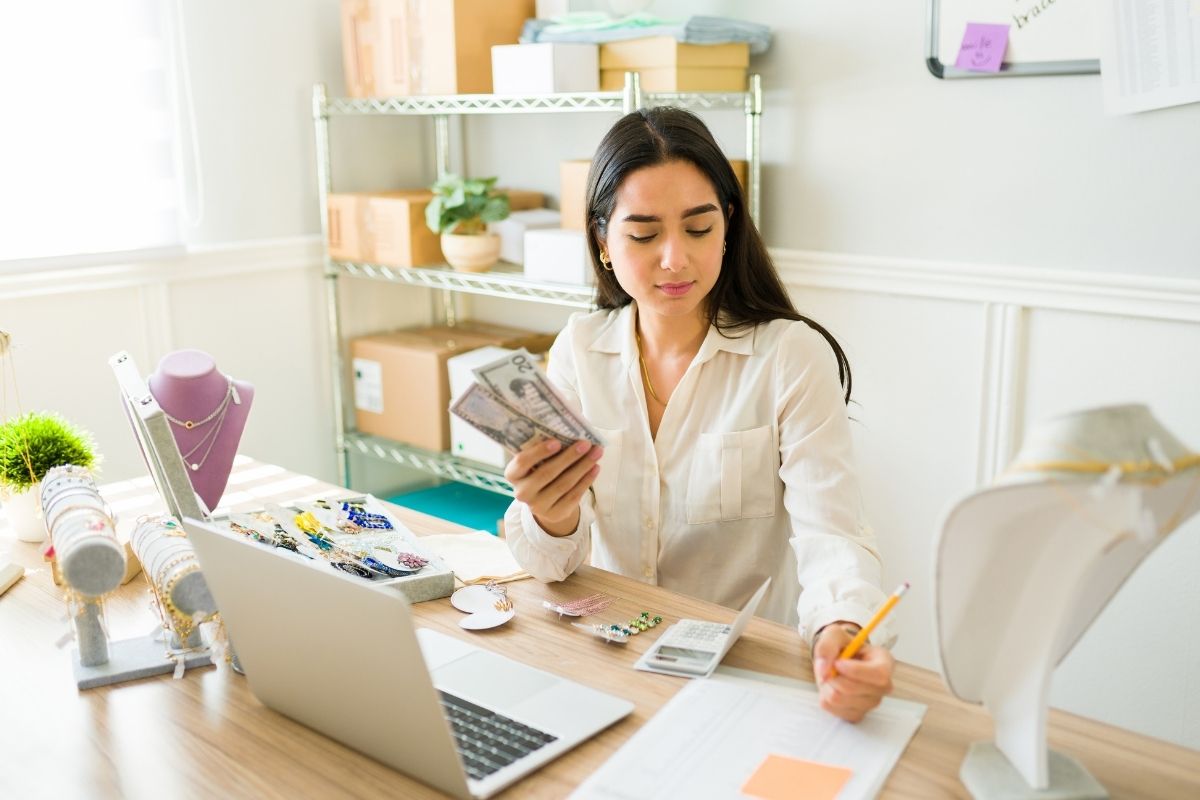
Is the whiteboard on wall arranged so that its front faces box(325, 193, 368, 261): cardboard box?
no

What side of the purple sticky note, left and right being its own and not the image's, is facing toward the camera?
front

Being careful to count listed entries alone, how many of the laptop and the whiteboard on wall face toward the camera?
1

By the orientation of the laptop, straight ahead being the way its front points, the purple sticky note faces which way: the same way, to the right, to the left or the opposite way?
the opposite way

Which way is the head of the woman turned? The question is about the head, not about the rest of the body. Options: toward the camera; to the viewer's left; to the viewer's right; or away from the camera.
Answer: toward the camera

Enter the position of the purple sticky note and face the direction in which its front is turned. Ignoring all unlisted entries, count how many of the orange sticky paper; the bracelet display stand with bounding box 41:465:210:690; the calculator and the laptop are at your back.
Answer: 0

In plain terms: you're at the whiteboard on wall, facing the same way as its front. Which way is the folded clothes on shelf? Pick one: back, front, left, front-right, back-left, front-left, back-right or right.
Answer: right

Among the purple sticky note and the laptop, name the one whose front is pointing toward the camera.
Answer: the purple sticky note

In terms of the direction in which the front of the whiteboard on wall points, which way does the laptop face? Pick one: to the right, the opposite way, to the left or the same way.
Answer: the opposite way

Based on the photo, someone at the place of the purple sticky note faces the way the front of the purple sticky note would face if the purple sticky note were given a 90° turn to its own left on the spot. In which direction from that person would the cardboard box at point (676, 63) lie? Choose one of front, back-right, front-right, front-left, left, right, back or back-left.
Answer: back

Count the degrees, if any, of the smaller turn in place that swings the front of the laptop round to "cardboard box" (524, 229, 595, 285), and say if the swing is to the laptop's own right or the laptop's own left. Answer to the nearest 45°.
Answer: approximately 45° to the laptop's own left

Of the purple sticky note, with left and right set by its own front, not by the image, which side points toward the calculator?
front

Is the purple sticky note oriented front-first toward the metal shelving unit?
no

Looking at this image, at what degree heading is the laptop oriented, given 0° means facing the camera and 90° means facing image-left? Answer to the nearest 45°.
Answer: approximately 225°
